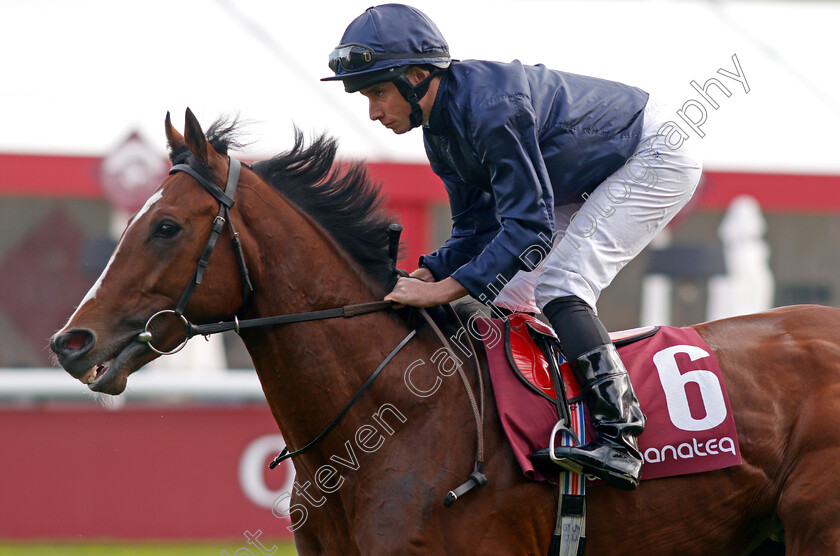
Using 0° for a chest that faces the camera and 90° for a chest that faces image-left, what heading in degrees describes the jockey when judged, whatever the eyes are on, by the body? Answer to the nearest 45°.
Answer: approximately 90°

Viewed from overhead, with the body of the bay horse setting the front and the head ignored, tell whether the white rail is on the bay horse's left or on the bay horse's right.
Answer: on the bay horse's right

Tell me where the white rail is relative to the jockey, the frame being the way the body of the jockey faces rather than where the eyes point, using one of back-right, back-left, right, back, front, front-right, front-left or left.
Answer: front-right

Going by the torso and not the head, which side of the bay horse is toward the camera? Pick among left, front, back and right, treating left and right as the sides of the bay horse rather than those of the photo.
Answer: left

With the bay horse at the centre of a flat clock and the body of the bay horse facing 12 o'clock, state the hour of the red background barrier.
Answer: The red background barrier is roughly at 2 o'clock from the bay horse.
